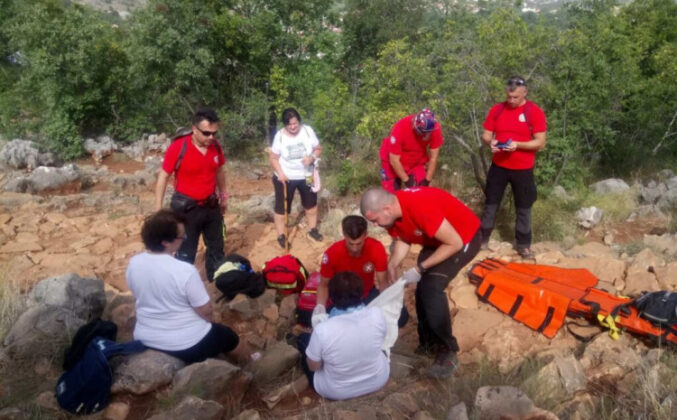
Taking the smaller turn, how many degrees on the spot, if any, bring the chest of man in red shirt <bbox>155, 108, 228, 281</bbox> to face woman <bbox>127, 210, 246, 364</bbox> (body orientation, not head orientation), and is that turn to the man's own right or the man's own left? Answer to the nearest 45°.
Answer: approximately 45° to the man's own right

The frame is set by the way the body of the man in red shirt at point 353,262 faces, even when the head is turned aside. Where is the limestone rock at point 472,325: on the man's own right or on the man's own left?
on the man's own left

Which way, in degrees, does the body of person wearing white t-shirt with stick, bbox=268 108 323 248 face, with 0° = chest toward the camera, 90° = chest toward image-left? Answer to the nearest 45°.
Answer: approximately 0°

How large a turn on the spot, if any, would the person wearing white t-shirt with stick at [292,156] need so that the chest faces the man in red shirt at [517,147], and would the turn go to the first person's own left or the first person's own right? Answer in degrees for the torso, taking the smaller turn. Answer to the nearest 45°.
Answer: approximately 90° to the first person's own left

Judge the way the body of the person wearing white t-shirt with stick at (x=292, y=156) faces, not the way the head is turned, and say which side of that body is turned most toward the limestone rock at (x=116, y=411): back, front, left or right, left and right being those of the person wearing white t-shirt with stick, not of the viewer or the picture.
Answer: front

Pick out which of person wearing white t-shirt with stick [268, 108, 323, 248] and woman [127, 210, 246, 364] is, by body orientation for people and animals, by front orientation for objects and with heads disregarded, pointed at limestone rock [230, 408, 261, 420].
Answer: the person wearing white t-shirt with stick

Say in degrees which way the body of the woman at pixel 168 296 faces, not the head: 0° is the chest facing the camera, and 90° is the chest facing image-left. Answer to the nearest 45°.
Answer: approximately 225°

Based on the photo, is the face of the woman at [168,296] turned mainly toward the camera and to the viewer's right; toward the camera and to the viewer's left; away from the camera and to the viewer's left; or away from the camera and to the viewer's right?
away from the camera and to the viewer's right

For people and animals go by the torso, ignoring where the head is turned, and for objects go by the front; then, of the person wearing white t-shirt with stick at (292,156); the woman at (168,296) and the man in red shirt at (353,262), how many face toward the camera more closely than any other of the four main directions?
2

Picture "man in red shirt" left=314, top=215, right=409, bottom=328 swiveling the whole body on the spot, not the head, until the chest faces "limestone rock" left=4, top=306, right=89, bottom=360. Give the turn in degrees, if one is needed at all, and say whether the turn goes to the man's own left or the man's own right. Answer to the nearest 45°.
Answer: approximately 90° to the man's own right

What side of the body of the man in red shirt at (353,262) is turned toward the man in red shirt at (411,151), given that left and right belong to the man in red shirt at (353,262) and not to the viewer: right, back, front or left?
back
